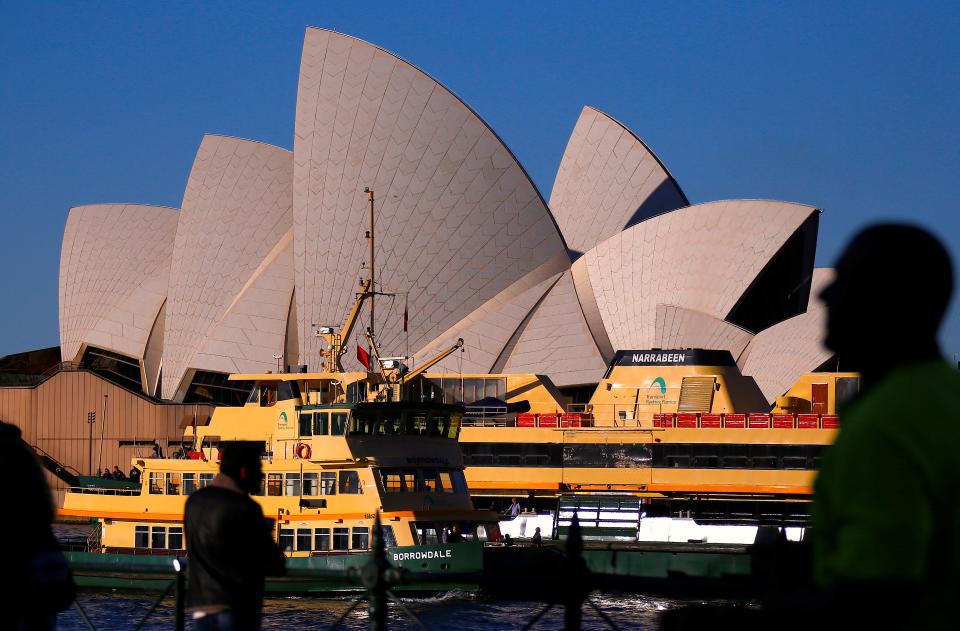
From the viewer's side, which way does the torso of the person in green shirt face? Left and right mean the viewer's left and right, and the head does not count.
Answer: facing to the left of the viewer

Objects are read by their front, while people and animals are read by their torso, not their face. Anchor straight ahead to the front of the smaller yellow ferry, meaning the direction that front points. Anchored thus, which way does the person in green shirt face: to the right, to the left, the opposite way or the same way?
the opposite way

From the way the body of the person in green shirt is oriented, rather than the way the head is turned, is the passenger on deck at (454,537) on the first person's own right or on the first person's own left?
on the first person's own right

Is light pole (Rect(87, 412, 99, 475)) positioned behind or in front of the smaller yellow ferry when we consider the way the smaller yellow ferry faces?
behind

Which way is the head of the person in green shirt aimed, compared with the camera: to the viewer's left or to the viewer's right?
to the viewer's left

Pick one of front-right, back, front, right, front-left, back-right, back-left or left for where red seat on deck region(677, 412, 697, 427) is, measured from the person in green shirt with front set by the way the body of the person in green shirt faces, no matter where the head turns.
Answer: right
